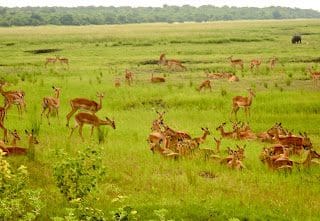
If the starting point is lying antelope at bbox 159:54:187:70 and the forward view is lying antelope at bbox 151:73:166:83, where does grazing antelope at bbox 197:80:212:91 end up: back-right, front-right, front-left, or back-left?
front-left

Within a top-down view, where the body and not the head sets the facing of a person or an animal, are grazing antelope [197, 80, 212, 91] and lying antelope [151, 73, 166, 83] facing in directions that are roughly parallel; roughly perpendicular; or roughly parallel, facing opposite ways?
roughly parallel, facing opposite ways

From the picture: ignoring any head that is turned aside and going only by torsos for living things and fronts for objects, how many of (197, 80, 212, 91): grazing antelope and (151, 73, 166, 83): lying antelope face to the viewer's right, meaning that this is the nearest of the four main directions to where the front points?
1

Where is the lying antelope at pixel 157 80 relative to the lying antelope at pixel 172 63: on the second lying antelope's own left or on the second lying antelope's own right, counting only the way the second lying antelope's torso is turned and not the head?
on the second lying antelope's own left

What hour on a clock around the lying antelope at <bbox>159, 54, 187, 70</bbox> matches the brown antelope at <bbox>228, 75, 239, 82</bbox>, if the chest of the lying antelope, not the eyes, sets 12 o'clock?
The brown antelope is roughly at 8 o'clock from the lying antelope.

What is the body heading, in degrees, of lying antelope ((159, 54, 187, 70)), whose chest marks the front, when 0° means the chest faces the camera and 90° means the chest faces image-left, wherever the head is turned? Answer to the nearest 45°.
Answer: approximately 90°
